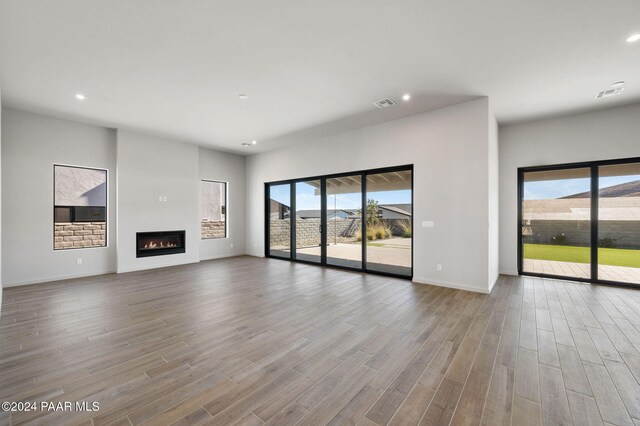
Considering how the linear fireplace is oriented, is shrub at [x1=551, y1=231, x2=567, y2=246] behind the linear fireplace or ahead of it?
ahead

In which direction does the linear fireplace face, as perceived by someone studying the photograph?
facing the viewer and to the right of the viewer

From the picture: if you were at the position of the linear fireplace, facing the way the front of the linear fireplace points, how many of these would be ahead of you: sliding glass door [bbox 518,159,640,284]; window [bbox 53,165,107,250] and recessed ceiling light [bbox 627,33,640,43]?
2

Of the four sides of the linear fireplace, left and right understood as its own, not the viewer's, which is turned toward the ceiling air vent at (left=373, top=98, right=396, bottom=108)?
front
